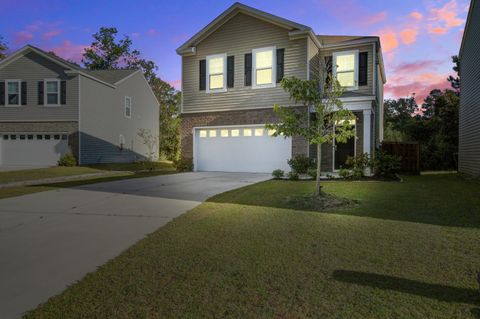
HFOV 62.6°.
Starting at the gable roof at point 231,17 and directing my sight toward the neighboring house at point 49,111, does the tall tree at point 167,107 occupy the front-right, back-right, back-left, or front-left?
front-right

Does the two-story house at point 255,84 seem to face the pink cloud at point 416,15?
no

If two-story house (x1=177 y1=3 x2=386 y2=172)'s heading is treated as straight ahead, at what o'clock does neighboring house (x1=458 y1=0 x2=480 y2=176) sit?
The neighboring house is roughly at 9 o'clock from the two-story house.

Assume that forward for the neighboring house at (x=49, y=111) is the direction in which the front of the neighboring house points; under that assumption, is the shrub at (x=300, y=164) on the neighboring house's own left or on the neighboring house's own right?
on the neighboring house's own left

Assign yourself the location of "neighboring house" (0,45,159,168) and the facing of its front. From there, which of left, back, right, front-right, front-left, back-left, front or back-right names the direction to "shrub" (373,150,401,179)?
left

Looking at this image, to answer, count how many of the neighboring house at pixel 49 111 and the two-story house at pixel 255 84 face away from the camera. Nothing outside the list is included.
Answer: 0

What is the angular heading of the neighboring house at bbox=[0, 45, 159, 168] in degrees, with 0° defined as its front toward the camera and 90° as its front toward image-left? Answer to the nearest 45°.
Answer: approximately 45°

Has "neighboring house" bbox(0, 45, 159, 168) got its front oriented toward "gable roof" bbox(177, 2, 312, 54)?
no

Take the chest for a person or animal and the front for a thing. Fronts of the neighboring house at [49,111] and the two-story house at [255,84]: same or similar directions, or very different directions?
same or similar directions

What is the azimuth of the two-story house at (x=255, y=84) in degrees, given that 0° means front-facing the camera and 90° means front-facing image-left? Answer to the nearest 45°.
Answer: approximately 0°

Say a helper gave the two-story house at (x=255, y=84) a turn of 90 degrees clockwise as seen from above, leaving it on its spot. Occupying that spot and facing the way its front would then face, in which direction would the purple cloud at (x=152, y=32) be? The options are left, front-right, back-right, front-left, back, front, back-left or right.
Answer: front-right

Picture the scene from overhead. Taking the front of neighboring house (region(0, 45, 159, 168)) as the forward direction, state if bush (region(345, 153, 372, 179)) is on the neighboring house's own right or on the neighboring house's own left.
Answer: on the neighboring house's own left

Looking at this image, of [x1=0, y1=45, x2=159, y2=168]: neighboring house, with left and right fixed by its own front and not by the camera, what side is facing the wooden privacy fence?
left

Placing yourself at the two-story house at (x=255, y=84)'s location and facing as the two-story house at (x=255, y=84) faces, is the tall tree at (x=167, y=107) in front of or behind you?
behind

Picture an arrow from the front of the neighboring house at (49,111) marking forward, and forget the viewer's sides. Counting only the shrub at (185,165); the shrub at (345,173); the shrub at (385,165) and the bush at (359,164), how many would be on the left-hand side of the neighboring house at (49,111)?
4
